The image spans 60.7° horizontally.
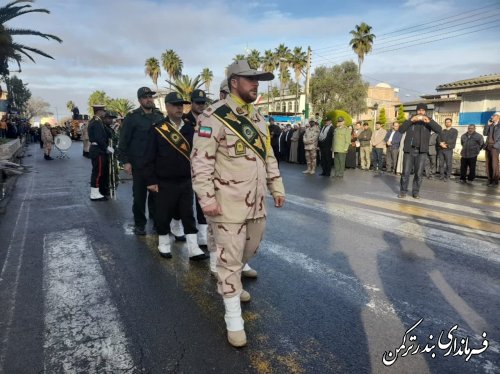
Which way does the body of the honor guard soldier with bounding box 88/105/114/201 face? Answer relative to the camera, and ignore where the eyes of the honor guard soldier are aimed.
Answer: to the viewer's right

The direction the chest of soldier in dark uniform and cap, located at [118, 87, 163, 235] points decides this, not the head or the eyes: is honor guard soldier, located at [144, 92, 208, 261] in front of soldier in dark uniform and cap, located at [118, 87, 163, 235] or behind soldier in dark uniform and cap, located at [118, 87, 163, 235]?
in front

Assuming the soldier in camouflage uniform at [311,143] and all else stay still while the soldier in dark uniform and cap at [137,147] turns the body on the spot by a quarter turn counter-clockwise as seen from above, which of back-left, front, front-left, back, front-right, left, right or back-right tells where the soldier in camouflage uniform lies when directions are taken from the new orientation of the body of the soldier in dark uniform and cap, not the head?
front

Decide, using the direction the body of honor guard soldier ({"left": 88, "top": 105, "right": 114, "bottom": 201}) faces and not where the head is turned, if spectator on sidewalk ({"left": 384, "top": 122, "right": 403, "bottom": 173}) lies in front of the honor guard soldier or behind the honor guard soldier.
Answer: in front

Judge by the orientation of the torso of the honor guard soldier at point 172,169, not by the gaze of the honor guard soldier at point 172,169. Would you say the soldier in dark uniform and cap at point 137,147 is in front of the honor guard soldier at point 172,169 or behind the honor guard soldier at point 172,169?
behind

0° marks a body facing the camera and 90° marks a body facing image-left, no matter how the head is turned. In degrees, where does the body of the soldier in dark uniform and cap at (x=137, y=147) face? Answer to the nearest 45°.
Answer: approximately 315°

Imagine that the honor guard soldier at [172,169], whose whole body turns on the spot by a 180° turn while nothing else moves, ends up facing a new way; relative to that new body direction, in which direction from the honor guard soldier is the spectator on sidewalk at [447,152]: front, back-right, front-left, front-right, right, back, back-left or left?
right

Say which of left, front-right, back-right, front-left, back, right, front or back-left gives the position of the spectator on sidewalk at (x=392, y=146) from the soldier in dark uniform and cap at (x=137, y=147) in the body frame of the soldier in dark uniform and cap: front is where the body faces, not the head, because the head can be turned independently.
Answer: left

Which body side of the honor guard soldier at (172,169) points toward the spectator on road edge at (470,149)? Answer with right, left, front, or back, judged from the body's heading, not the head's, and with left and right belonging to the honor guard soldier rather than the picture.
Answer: left

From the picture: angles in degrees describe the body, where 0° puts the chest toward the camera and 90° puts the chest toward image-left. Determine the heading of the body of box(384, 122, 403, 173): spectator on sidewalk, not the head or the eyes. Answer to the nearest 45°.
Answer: approximately 45°

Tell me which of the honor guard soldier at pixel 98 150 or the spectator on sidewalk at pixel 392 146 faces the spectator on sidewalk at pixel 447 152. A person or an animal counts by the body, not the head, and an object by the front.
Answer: the honor guard soldier

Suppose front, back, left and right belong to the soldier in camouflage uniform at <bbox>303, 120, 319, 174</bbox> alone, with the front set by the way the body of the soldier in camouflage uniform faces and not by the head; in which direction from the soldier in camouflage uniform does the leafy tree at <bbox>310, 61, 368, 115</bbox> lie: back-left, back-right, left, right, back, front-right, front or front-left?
back-right

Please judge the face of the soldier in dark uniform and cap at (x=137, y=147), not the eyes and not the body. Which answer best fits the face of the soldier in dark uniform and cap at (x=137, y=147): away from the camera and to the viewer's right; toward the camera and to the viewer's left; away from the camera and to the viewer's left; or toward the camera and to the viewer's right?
toward the camera and to the viewer's right

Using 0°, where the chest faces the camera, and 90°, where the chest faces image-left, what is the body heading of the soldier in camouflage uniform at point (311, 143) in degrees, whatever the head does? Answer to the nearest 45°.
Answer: approximately 45°

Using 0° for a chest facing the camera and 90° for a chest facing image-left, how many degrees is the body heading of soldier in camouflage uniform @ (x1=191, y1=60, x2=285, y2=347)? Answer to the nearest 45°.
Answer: approximately 315°
